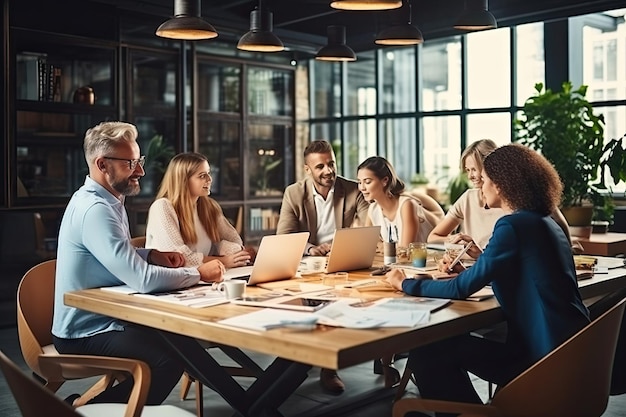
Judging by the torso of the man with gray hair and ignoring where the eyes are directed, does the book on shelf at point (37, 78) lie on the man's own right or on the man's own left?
on the man's own left

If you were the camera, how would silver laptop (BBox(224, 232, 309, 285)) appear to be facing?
facing away from the viewer and to the left of the viewer

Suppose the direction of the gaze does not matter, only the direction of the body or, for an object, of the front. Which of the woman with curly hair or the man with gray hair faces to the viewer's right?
the man with gray hair

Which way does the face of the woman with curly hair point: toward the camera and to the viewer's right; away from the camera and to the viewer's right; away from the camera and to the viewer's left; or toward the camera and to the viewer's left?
away from the camera and to the viewer's left

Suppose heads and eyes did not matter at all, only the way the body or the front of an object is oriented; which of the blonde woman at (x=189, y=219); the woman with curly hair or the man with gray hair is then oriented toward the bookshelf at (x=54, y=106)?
the woman with curly hair

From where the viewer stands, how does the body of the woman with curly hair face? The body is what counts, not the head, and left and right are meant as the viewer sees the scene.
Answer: facing away from the viewer and to the left of the viewer

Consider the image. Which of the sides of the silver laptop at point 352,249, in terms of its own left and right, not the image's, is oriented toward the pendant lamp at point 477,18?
right

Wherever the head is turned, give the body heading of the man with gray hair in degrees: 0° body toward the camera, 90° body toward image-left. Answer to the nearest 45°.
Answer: approximately 270°

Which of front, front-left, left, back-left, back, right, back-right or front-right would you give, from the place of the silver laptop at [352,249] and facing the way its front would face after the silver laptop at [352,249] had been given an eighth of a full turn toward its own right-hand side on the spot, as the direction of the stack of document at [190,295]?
back-left

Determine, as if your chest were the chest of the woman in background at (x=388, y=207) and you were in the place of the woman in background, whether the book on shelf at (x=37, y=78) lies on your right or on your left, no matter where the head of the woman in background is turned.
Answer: on your right

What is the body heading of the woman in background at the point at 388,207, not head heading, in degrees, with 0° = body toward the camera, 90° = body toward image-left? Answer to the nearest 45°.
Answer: approximately 45°
